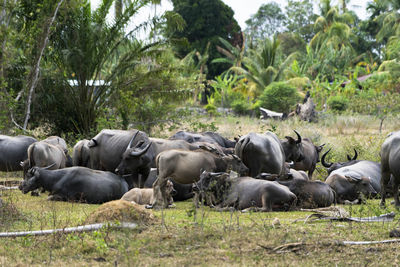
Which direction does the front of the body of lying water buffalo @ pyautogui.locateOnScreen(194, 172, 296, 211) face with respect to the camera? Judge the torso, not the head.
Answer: to the viewer's left

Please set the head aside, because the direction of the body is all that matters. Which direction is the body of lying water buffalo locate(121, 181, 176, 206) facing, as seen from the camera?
to the viewer's right

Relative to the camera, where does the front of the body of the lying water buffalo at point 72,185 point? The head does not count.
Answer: to the viewer's left

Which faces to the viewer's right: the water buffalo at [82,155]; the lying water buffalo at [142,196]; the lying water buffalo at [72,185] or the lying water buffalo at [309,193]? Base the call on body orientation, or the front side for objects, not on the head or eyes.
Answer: the lying water buffalo at [142,196]

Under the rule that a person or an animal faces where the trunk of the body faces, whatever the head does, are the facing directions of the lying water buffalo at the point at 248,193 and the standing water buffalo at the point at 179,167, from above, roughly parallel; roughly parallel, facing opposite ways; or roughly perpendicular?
roughly parallel, facing opposite ways

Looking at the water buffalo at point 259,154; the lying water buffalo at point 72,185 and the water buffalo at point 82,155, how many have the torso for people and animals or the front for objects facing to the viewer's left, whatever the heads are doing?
1
